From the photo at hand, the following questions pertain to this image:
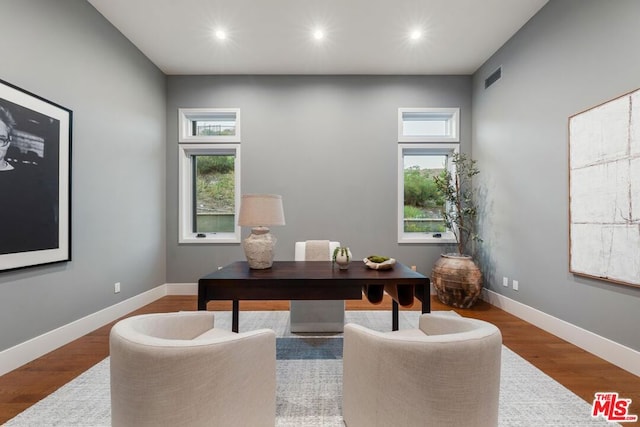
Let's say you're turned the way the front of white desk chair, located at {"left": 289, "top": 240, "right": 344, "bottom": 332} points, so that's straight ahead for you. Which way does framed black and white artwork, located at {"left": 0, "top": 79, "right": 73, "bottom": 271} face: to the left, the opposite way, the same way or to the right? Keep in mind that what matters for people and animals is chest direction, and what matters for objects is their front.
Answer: to the left

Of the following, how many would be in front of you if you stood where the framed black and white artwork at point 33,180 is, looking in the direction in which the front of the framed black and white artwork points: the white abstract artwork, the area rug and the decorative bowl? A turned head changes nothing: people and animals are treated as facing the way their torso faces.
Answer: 3

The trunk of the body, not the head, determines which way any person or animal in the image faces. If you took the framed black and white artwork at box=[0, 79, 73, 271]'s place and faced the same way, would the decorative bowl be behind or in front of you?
in front

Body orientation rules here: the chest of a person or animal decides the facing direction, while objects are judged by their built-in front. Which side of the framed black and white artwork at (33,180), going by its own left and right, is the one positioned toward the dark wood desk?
front

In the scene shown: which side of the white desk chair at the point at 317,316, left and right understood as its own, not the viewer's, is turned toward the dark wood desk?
front

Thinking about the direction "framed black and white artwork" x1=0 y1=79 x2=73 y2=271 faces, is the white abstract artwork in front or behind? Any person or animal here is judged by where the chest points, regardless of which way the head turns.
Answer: in front

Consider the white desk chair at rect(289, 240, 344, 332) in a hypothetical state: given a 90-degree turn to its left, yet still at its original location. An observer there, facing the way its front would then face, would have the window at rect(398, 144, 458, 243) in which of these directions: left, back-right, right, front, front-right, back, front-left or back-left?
front-left

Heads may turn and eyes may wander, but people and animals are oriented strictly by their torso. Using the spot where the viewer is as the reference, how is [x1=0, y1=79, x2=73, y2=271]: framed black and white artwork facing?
facing the viewer and to the right of the viewer

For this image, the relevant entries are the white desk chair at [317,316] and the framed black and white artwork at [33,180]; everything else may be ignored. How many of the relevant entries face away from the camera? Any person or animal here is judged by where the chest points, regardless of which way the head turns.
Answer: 0

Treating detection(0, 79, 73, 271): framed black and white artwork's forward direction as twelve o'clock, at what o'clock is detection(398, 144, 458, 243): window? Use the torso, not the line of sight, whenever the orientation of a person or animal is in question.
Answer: The window is roughly at 11 o'clock from the framed black and white artwork.
